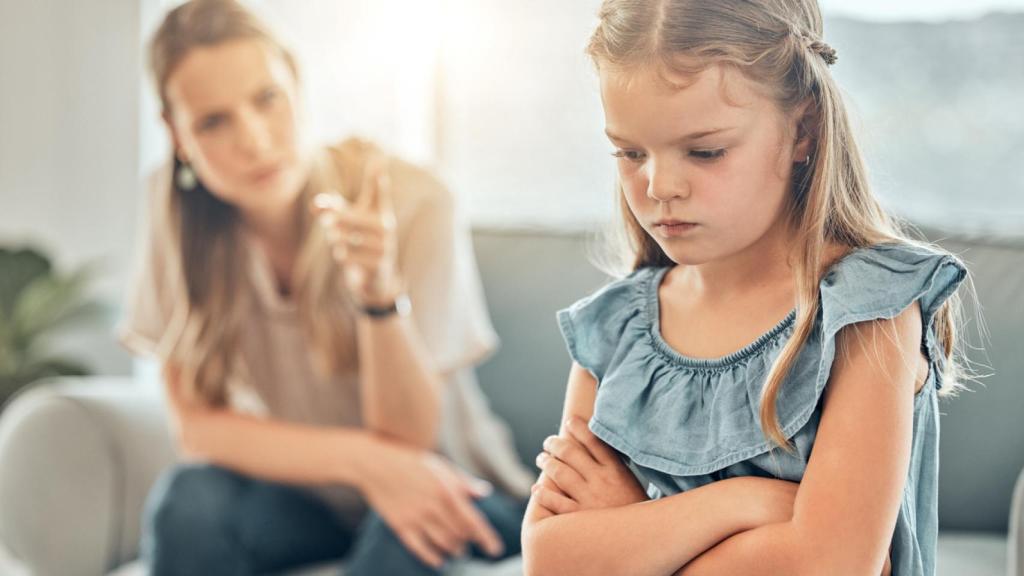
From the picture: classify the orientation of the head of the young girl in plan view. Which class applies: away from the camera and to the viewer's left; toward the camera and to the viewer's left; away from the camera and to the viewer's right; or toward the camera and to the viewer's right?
toward the camera and to the viewer's left

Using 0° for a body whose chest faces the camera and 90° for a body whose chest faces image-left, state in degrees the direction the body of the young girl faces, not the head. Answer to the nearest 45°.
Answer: approximately 45°

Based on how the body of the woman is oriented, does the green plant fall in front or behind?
behind

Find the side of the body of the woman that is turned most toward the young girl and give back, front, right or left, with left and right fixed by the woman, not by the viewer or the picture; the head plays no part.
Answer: front

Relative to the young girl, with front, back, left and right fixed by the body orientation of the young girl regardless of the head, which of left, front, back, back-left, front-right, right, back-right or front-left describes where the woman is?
right

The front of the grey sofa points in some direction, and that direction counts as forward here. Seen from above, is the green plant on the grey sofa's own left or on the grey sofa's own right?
on the grey sofa's own right

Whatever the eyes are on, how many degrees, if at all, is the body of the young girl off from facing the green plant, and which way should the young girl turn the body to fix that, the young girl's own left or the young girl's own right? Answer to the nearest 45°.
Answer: approximately 90° to the young girl's own right

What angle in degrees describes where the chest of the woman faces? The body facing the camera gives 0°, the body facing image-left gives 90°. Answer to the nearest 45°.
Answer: approximately 0°
